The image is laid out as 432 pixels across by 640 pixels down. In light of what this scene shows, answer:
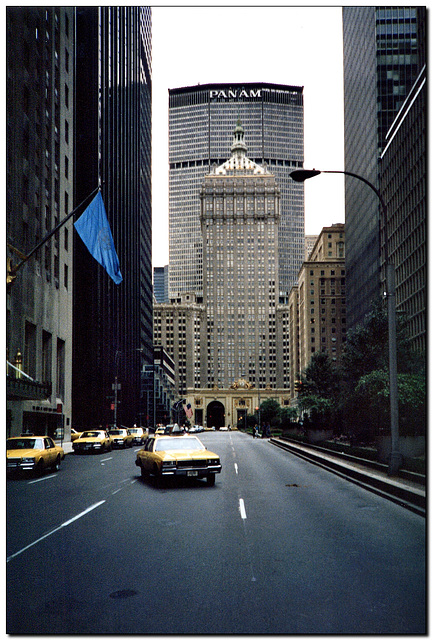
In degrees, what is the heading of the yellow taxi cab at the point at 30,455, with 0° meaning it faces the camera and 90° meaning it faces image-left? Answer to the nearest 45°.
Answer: approximately 45°

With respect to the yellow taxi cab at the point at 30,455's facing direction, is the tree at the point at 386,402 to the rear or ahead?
to the rear

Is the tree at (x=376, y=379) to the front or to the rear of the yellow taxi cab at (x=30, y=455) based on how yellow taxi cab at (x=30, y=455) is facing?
to the rear

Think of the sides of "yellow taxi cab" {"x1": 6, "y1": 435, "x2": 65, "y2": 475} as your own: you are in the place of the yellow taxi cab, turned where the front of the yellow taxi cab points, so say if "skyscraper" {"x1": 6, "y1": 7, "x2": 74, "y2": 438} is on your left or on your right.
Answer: on your right

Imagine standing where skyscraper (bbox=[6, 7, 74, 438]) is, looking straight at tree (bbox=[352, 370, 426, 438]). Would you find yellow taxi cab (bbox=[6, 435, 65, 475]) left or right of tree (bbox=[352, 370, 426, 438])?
right

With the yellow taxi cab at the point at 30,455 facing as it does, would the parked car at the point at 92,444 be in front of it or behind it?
behind

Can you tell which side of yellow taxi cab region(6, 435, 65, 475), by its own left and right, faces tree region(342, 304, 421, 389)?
back
